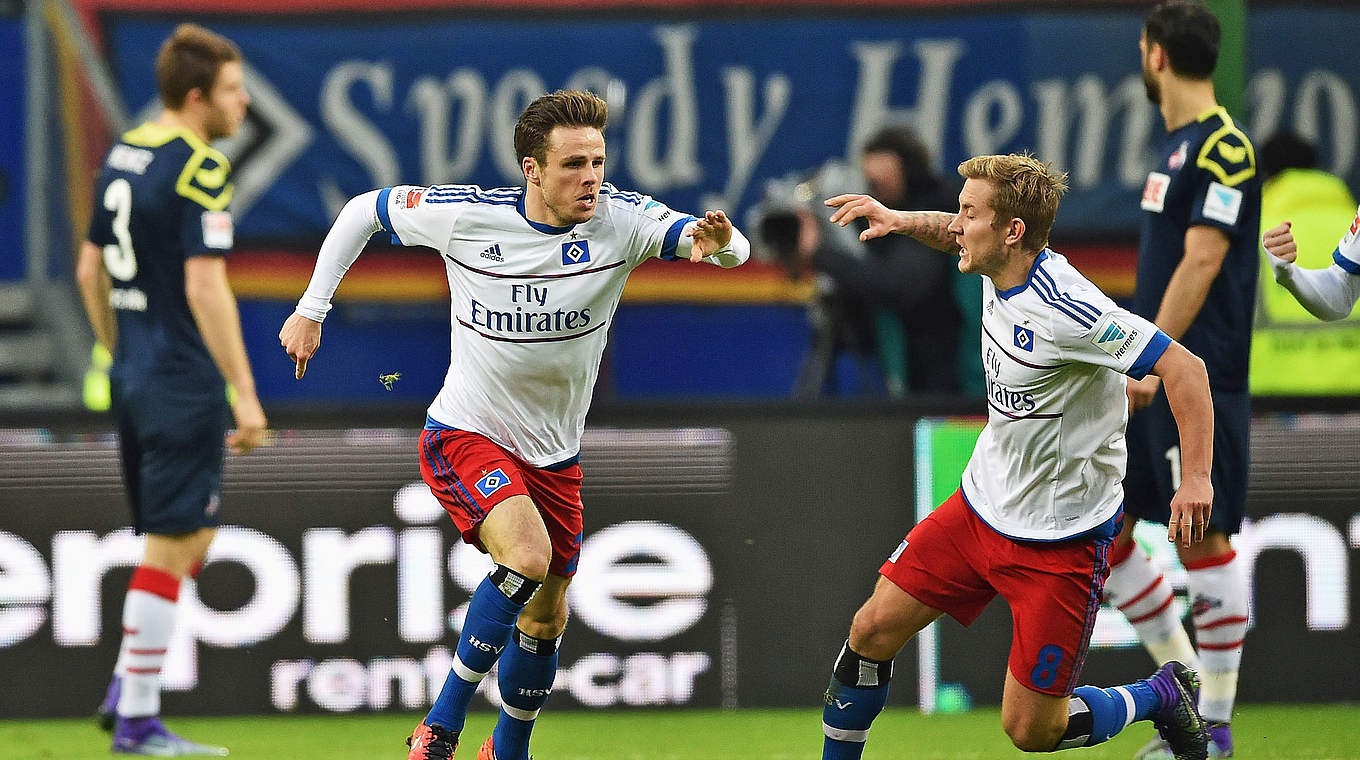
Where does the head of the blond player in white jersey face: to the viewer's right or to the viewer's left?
to the viewer's left

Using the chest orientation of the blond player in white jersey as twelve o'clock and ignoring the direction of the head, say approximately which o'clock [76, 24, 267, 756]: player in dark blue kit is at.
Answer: The player in dark blue kit is roughly at 2 o'clock from the blond player in white jersey.

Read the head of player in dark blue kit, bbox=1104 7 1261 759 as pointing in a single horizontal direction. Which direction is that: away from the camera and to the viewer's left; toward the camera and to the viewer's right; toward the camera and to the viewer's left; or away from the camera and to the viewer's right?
away from the camera and to the viewer's left

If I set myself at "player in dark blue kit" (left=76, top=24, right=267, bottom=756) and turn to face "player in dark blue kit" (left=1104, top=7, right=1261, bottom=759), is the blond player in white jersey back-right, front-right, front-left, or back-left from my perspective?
front-right

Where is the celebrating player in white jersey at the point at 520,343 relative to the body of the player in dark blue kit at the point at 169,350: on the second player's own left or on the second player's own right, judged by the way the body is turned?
on the second player's own right

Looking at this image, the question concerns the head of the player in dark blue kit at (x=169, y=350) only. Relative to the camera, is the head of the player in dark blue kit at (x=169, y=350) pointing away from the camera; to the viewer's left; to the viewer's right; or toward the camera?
to the viewer's right

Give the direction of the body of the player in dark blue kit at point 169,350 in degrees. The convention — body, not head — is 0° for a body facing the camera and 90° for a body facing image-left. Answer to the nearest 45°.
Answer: approximately 225°

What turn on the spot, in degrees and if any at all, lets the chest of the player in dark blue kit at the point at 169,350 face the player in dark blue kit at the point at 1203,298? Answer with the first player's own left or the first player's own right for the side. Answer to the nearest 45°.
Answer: approximately 90° to the first player's own right

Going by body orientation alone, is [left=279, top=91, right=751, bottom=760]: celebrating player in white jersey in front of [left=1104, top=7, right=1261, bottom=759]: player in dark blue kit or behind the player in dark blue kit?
in front

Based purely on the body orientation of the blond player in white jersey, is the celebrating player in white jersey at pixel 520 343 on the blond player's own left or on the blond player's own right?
on the blond player's own right

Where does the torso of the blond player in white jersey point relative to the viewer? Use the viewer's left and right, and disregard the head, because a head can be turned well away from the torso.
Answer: facing the viewer and to the left of the viewer

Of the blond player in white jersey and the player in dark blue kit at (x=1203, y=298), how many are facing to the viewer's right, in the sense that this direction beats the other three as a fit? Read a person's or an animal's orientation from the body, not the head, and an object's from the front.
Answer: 0

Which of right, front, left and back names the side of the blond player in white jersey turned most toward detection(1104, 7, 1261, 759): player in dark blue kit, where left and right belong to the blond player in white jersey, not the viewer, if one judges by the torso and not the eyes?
back
